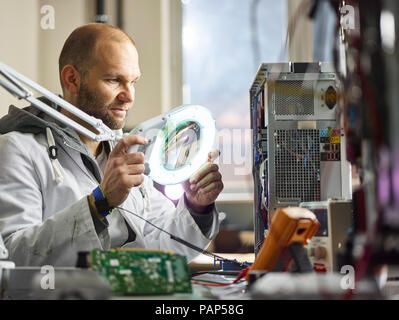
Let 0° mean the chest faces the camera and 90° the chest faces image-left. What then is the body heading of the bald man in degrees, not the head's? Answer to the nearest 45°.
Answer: approximately 315°

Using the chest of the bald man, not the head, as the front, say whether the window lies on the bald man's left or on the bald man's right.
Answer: on the bald man's left
